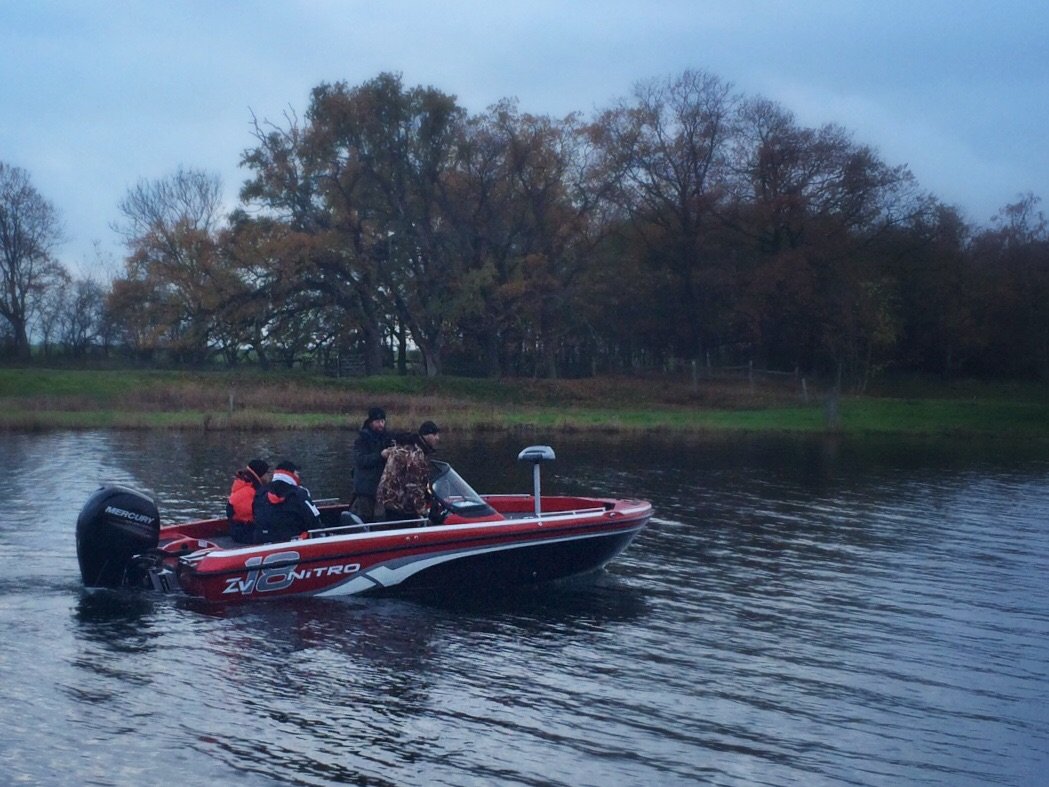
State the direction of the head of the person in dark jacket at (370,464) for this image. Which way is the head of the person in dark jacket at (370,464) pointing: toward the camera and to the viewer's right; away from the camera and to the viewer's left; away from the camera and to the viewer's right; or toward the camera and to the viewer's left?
toward the camera and to the viewer's right

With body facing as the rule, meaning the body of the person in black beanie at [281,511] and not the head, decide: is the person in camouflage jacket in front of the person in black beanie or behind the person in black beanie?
in front

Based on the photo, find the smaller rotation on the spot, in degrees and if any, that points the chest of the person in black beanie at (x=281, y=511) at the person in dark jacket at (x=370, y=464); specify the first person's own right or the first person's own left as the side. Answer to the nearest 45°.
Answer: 0° — they already face them

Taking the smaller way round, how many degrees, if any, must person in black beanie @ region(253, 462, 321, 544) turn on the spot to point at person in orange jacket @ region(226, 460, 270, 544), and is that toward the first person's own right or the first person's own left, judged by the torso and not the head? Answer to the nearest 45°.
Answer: approximately 90° to the first person's own left

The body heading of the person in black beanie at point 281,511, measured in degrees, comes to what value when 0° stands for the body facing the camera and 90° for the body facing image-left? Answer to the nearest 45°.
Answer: approximately 225°
